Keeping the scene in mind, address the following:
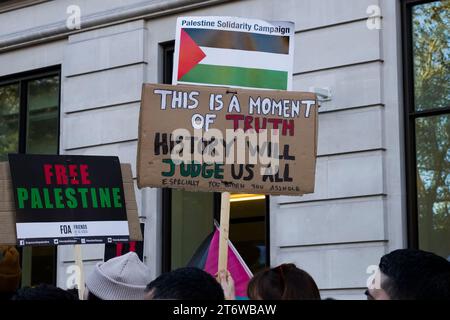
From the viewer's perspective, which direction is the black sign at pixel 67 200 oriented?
toward the camera

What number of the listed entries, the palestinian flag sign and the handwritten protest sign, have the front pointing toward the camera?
2

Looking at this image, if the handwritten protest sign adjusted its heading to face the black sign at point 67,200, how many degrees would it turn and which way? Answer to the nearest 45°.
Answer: approximately 90° to its right

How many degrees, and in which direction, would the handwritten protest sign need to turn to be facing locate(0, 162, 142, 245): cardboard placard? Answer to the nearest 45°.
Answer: approximately 90° to its right
